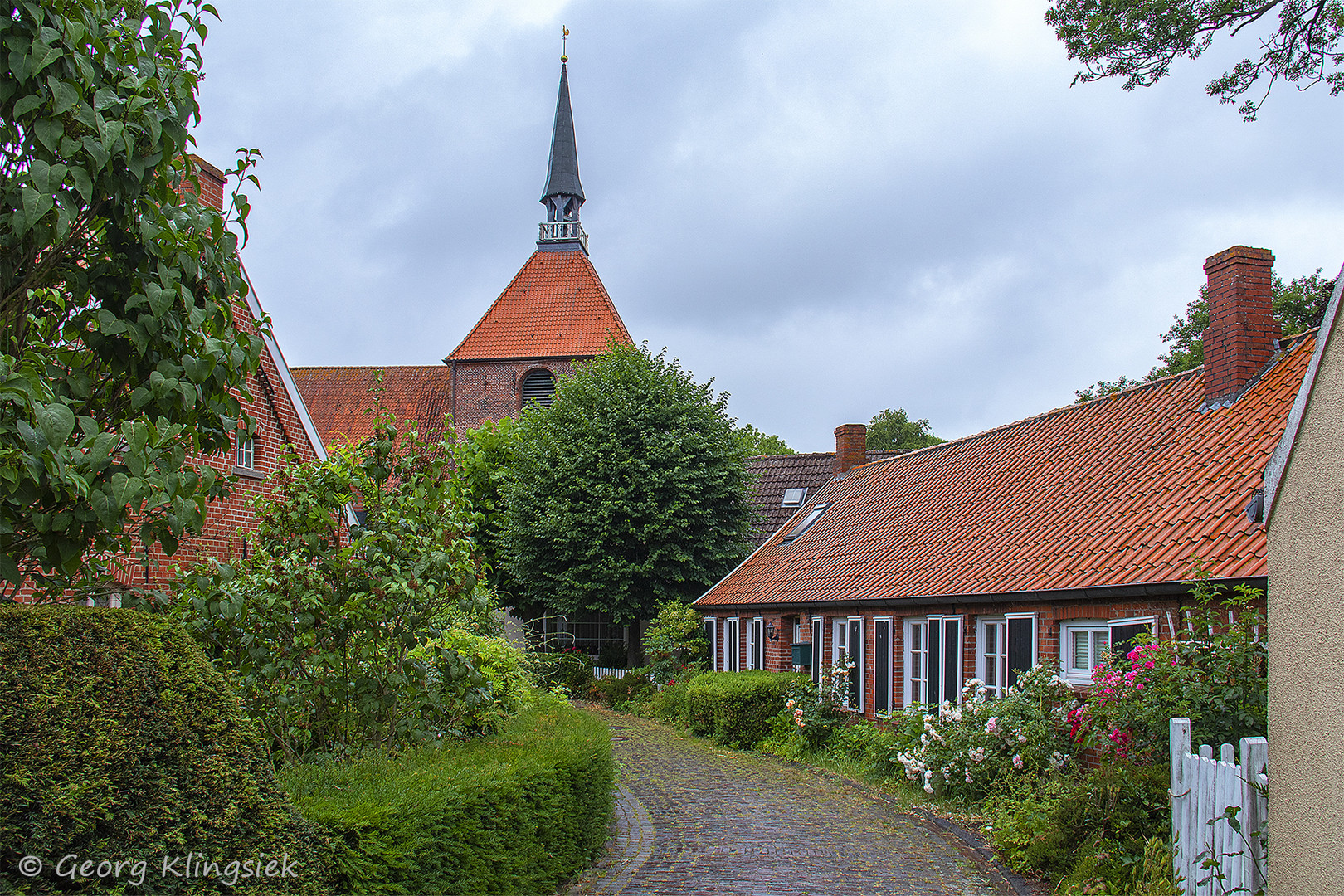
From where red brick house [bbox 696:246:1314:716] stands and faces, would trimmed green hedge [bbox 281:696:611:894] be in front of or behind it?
in front

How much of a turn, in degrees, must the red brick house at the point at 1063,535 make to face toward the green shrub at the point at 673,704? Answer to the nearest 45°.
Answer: approximately 90° to its right

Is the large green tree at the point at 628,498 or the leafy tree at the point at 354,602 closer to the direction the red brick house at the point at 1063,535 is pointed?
the leafy tree

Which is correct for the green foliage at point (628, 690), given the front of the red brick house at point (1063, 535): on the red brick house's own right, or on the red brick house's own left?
on the red brick house's own right

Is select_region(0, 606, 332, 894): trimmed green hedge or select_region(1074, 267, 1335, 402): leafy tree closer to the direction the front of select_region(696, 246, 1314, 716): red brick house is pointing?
the trimmed green hedge

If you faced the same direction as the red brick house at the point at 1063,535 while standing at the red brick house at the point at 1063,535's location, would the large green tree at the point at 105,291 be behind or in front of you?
in front

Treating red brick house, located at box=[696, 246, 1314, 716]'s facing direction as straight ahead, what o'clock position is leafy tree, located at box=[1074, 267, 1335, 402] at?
The leafy tree is roughly at 5 o'clock from the red brick house.

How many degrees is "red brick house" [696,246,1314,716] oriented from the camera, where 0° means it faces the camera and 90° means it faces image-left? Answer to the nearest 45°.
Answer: approximately 45°

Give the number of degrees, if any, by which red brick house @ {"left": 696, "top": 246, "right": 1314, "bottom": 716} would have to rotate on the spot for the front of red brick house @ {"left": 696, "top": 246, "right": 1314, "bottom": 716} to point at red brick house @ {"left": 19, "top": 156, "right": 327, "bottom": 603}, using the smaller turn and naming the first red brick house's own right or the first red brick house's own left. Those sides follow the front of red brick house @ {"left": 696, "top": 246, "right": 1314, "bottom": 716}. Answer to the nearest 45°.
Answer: approximately 45° to the first red brick house's own right
